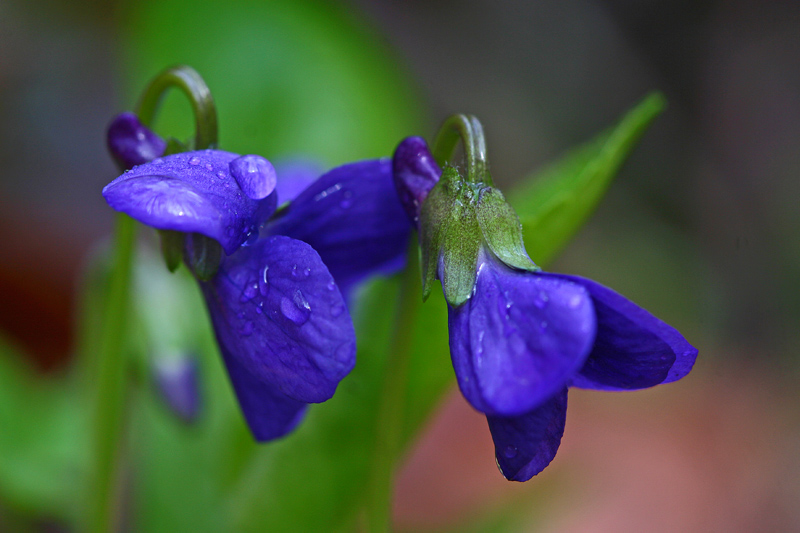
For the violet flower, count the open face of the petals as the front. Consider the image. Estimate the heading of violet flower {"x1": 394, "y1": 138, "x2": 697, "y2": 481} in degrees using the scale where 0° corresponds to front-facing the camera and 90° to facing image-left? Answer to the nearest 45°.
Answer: approximately 270°

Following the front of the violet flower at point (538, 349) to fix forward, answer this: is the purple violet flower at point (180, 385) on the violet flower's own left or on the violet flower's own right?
on the violet flower's own left
